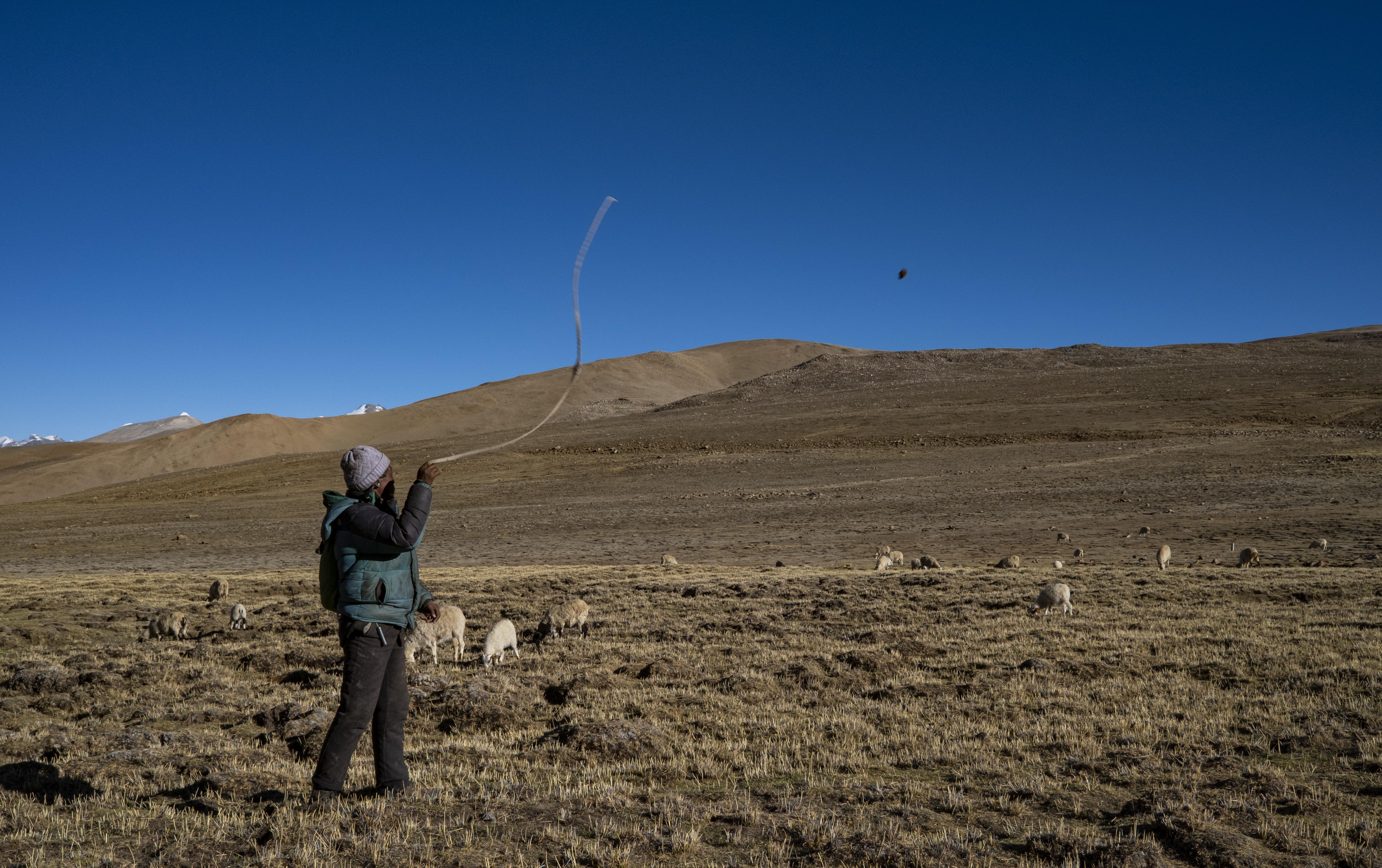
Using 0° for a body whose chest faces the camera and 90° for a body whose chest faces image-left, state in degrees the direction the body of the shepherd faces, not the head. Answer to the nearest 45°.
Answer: approximately 270°

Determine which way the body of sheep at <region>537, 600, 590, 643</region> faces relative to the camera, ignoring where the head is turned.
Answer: to the viewer's left

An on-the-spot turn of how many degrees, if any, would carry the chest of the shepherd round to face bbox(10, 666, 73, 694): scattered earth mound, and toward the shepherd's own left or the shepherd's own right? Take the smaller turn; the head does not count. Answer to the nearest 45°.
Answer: approximately 135° to the shepherd's own left

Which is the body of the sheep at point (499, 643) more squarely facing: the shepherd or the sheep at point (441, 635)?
the shepherd

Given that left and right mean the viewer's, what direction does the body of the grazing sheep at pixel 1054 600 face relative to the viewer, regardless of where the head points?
facing to the left of the viewer

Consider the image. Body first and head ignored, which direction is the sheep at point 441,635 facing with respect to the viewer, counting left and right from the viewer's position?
facing to the left of the viewer

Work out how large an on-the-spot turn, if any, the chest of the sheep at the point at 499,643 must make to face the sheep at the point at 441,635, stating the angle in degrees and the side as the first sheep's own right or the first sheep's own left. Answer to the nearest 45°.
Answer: approximately 90° to the first sheep's own right

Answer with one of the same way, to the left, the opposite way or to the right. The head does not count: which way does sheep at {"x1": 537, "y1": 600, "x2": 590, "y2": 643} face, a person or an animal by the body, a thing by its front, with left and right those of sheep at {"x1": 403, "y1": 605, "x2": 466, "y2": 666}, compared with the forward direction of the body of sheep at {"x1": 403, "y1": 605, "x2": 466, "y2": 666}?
the same way

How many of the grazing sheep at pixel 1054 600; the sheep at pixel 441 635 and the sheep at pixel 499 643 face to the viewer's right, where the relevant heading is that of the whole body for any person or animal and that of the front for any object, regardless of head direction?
0

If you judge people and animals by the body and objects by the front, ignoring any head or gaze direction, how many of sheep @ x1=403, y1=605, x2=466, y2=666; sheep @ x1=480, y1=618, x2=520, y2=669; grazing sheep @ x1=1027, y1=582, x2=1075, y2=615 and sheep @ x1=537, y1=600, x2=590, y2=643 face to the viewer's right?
0

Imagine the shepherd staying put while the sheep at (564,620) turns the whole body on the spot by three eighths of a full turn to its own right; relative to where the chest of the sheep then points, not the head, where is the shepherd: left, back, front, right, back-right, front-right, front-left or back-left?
back-right

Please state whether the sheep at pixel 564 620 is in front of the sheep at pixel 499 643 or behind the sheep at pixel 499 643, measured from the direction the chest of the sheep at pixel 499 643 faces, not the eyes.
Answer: behind
